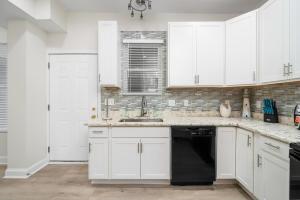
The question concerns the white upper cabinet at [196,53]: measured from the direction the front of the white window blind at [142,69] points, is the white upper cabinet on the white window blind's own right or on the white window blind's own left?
on the white window blind's own left

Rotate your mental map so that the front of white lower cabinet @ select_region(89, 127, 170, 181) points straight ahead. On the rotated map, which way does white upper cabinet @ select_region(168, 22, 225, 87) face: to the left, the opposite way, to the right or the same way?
the same way

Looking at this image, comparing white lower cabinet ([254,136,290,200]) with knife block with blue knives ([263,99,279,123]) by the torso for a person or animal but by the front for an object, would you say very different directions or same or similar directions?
same or similar directions

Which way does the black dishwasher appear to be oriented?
toward the camera

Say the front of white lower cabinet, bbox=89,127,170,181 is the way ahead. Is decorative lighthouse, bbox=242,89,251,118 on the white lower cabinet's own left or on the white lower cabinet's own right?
on the white lower cabinet's own left

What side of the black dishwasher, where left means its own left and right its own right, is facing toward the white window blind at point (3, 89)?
right

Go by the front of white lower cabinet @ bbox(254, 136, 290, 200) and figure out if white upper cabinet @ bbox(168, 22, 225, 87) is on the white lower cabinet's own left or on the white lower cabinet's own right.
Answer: on the white lower cabinet's own right

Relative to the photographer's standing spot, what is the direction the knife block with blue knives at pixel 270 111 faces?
facing the viewer and to the left of the viewer

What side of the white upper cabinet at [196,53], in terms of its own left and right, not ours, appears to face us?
front

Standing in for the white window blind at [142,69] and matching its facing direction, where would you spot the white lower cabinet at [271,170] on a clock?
The white lower cabinet is roughly at 11 o'clock from the white window blind.

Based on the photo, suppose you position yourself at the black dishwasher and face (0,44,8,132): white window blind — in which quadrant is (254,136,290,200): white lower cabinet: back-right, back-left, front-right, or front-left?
back-left
